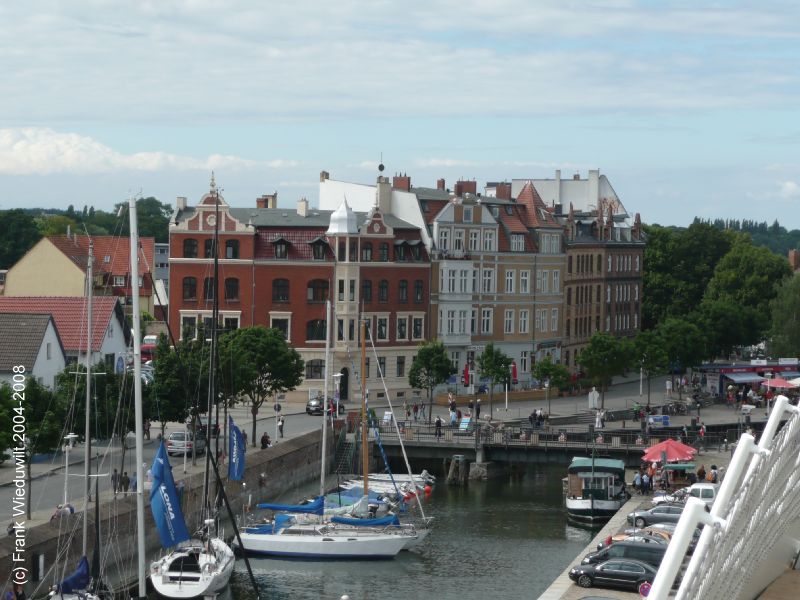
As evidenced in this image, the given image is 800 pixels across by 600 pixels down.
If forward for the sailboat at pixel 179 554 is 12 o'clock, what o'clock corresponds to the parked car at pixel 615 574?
The parked car is roughly at 2 o'clock from the sailboat.

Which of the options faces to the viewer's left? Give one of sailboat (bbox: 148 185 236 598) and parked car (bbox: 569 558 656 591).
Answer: the parked car

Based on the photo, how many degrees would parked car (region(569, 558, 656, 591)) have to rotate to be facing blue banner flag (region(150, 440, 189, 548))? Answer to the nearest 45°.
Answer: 0° — it already faces it

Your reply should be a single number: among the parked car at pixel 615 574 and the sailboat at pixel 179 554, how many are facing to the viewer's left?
1

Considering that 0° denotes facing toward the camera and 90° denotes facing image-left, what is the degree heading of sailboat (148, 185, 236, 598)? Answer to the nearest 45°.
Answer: approximately 225°

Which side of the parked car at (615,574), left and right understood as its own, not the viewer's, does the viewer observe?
left
